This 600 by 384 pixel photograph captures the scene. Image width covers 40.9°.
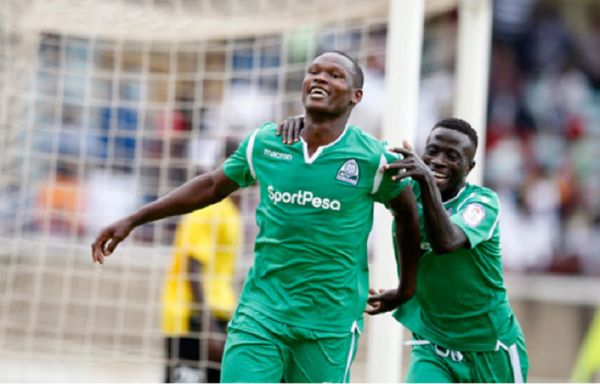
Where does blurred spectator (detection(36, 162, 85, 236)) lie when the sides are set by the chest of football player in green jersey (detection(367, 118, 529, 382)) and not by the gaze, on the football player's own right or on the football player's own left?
on the football player's own right

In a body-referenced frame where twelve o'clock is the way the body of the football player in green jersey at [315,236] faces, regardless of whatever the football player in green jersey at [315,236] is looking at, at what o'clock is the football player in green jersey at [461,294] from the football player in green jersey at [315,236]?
the football player in green jersey at [461,294] is roughly at 8 o'clock from the football player in green jersey at [315,236].

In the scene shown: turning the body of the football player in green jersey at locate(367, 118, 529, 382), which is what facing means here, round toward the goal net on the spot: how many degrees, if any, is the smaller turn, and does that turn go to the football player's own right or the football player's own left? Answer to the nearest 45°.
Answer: approximately 90° to the football player's own right

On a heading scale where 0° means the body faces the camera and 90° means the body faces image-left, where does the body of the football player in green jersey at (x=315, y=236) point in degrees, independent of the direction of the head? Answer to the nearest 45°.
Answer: approximately 0°

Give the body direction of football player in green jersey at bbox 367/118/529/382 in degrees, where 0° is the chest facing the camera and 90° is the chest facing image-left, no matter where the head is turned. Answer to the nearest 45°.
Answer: approximately 45°

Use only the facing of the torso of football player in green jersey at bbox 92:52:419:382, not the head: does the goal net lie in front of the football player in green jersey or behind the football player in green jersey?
behind

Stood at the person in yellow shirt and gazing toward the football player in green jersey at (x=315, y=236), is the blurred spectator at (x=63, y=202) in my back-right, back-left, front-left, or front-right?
back-right

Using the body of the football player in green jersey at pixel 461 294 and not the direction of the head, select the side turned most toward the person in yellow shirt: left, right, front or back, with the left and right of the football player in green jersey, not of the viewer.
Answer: right
